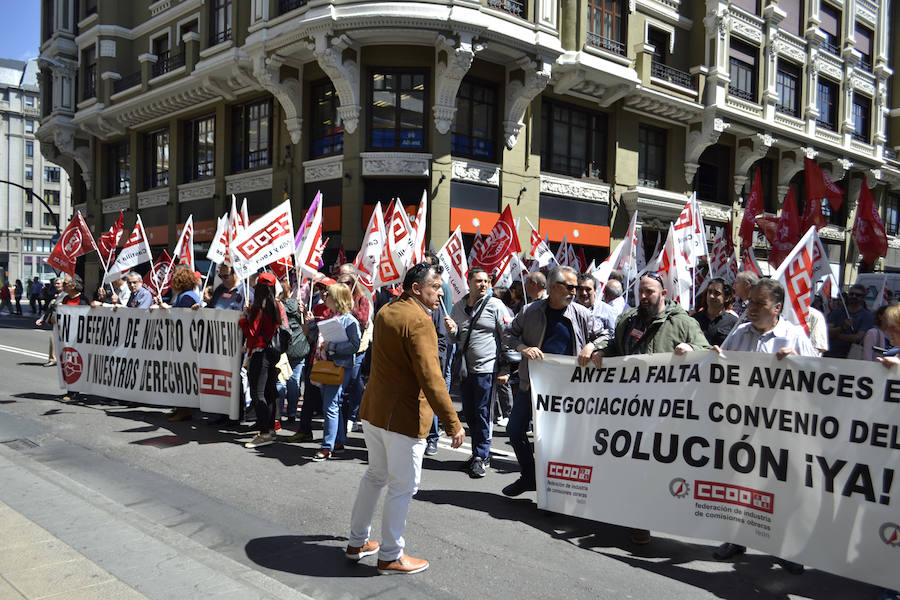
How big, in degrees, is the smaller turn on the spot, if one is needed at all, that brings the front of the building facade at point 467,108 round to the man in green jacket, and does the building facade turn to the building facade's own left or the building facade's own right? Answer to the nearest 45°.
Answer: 0° — it already faces them

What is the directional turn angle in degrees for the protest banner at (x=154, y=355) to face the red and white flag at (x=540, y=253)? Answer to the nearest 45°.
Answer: approximately 135° to its left

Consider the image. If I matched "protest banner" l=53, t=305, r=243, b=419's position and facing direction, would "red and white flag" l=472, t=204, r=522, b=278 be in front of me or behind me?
behind

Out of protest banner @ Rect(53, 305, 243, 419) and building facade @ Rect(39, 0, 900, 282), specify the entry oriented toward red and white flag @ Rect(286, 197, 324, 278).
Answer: the building facade

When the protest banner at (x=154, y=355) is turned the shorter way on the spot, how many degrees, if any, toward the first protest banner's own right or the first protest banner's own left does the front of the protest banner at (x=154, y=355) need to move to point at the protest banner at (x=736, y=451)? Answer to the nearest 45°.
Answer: approximately 90° to the first protest banner's own left

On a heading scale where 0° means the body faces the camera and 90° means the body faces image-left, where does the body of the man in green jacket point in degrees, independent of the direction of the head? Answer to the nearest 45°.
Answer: approximately 45°

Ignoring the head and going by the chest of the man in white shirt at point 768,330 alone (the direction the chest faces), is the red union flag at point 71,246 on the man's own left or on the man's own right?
on the man's own right

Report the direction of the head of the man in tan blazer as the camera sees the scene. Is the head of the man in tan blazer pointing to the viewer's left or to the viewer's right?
to the viewer's right

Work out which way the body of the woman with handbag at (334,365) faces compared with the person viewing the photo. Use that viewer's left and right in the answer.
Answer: facing to the left of the viewer
